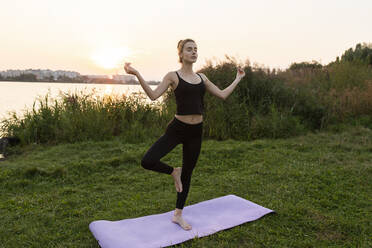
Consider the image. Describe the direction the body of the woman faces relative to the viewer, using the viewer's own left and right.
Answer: facing the viewer and to the right of the viewer
